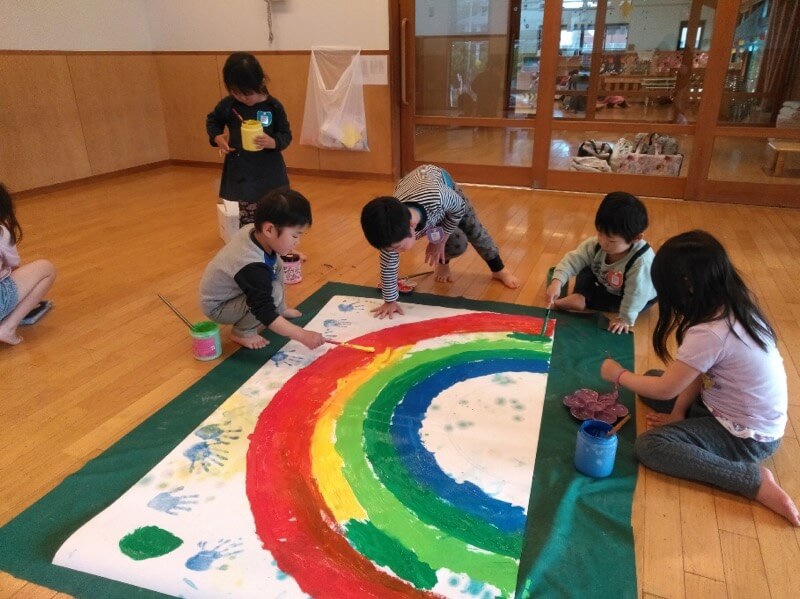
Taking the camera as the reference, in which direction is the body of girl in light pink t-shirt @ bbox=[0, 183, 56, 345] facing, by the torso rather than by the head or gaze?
to the viewer's right

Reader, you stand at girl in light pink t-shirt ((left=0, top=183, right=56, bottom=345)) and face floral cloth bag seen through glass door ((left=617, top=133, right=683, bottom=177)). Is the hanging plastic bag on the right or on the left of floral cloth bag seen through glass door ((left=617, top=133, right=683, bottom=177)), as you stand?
left

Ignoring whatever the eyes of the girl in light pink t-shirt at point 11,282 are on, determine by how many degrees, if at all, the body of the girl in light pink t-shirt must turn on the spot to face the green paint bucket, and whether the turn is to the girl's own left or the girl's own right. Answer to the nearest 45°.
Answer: approximately 45° to the girl's own right

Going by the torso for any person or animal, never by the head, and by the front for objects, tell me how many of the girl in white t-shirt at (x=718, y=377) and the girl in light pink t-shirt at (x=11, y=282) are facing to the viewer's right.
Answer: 1

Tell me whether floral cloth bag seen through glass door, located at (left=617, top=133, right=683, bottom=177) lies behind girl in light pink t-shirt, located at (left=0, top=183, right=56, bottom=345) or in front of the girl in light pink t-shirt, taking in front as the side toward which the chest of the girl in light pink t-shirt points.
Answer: in front

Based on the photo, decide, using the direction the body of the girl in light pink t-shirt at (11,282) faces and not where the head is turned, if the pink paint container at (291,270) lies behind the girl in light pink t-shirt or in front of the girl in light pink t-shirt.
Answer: in front

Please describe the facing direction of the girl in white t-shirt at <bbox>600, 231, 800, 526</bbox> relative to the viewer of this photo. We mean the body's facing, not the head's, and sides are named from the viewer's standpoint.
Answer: facing to the left of the viewer

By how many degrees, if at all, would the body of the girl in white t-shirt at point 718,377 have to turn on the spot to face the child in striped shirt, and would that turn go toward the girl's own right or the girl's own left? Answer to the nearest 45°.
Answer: approximately 45° to the girl's own right

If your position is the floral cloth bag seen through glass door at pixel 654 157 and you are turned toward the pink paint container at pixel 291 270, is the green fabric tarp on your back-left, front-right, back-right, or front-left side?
front-left

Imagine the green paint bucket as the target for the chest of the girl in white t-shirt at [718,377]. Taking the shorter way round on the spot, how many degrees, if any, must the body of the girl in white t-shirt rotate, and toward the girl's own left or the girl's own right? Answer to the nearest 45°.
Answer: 0° — they already face it

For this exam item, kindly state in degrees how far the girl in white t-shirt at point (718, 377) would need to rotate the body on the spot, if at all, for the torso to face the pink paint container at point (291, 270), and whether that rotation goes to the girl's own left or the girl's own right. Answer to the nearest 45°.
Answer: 0° — they already face it

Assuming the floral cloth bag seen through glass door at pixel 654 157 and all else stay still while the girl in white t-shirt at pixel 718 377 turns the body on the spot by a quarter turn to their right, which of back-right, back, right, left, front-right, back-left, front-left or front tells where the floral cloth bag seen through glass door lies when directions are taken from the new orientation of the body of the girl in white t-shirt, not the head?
front
